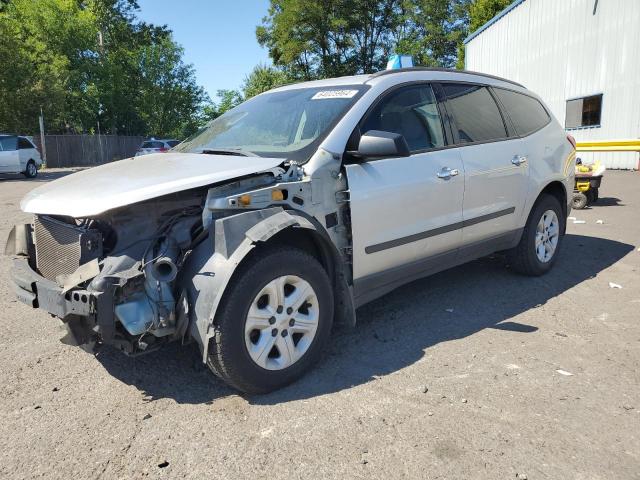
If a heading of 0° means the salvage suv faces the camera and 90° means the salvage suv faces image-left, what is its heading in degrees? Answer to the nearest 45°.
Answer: approximately 45°

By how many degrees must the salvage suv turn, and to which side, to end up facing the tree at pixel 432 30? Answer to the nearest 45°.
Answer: approximately 135° to its right

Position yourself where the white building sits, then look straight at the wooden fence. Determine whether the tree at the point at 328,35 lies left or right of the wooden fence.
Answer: right

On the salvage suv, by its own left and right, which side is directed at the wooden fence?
right

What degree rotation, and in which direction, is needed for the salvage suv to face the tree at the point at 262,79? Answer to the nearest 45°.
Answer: approximately 135° to its right

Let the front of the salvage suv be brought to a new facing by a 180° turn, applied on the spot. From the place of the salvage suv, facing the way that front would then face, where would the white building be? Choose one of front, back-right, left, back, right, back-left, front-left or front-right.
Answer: front

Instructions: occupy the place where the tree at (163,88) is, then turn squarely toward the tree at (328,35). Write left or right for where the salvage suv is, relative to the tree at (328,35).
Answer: right

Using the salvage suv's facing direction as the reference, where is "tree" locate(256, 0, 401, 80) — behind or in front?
behind

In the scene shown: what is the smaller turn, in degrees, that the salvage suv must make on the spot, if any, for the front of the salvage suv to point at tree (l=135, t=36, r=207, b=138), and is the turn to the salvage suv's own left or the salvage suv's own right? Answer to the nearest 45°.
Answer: approximately 135° to the salvage suv's own right
